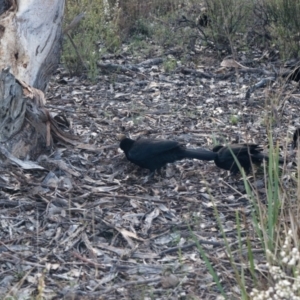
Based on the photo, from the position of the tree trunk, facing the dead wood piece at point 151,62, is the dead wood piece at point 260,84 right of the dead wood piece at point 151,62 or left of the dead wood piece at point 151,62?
right

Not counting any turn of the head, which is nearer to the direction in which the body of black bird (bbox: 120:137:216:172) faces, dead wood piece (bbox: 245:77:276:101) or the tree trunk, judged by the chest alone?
the tree trunk

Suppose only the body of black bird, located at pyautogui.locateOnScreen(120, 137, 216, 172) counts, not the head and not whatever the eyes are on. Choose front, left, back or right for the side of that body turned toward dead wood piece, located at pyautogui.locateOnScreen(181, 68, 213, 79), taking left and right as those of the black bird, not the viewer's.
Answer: right

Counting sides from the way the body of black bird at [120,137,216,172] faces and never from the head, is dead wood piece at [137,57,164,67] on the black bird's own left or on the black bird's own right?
on the black bird's own right

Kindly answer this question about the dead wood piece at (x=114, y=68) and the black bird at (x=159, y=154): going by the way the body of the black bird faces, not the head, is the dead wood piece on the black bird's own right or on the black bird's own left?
on the black bird's own right

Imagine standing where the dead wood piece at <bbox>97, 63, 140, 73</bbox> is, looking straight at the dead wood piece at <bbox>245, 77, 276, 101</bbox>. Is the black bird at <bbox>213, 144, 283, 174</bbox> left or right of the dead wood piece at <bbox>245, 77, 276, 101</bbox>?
right

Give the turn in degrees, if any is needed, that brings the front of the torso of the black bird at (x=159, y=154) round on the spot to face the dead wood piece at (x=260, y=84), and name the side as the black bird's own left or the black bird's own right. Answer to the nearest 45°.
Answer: approximately 135° to the black bird's own right

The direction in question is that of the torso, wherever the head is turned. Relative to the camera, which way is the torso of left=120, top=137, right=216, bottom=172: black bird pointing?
to the viewer's left
